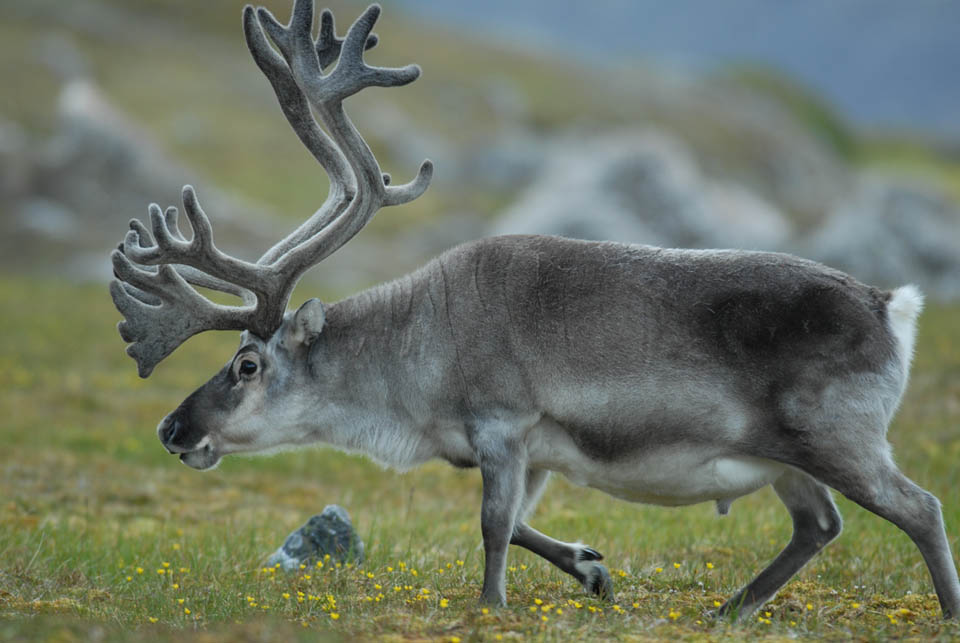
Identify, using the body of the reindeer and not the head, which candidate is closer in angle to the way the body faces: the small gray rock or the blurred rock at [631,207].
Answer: the small gray rock

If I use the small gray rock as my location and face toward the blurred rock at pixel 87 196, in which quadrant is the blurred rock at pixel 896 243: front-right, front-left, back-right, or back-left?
front-right

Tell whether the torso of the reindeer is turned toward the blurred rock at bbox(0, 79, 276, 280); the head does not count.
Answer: no

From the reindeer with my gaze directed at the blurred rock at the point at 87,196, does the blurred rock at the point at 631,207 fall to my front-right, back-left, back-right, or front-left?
front-right

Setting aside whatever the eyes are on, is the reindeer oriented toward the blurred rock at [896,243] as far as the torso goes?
no

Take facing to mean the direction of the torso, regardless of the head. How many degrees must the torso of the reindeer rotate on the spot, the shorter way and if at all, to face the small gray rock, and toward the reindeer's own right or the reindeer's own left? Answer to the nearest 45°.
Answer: approximately 45° to the reindeer's own right

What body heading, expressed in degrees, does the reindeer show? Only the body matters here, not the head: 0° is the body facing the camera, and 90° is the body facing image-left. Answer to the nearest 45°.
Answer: approximately 90°

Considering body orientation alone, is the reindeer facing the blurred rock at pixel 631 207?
no

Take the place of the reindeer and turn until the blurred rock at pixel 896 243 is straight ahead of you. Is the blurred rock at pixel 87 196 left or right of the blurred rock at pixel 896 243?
left
